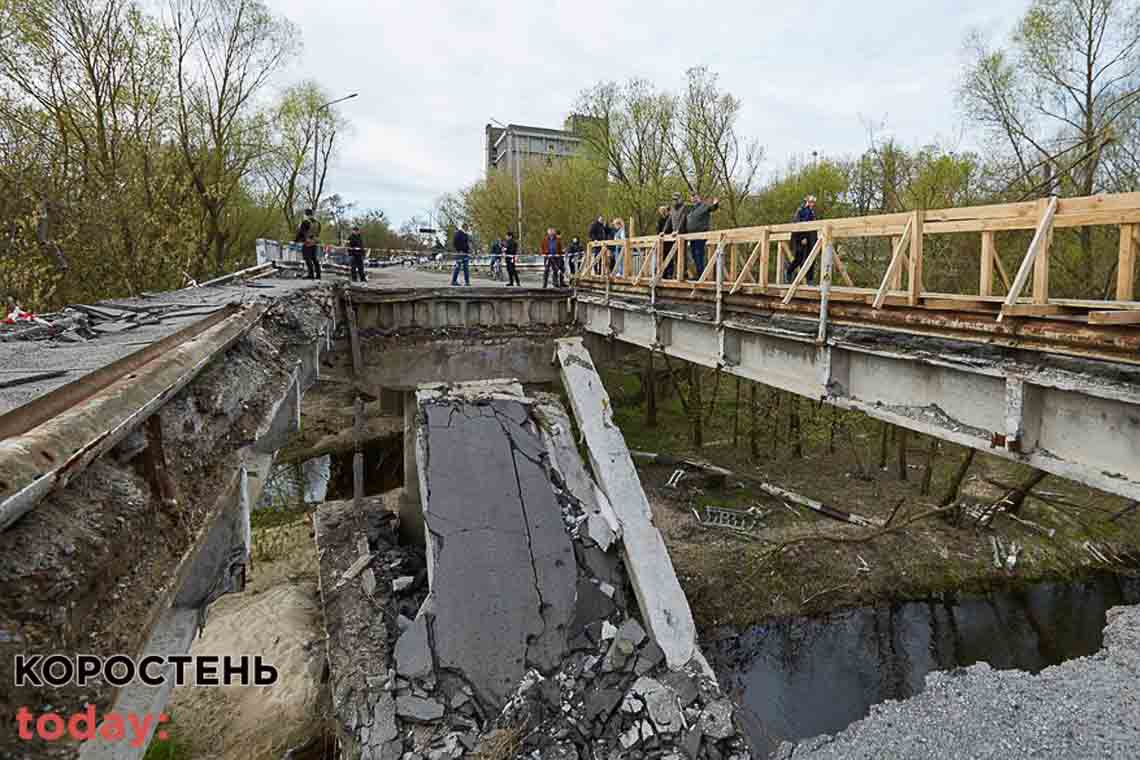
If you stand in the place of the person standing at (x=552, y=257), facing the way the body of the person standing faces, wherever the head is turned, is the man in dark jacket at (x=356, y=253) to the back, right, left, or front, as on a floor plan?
right

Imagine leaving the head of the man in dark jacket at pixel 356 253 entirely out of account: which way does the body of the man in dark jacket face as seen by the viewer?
toward the camera

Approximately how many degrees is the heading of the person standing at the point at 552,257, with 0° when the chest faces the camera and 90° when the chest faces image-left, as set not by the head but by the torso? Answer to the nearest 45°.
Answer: approximately 0°

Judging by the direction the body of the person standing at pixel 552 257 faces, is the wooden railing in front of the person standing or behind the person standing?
in front

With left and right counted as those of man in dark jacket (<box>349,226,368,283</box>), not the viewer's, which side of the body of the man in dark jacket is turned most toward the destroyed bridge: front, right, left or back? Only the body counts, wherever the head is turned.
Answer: front

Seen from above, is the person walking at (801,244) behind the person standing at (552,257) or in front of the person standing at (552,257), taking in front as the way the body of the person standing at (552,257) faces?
in front

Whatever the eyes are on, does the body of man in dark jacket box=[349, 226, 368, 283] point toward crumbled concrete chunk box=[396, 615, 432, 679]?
yes

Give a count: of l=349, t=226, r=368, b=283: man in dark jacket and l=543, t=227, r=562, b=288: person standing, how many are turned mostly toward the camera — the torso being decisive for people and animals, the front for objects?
2

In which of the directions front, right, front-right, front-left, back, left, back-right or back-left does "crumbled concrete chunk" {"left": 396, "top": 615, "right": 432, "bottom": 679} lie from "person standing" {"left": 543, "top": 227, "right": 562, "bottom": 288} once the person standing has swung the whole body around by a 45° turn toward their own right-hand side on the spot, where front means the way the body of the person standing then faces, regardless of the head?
front-left

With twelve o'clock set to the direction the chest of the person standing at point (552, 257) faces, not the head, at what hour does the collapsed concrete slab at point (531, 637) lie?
The collapsed concrete slab is roughly at 12 o'clock from the person standing.
